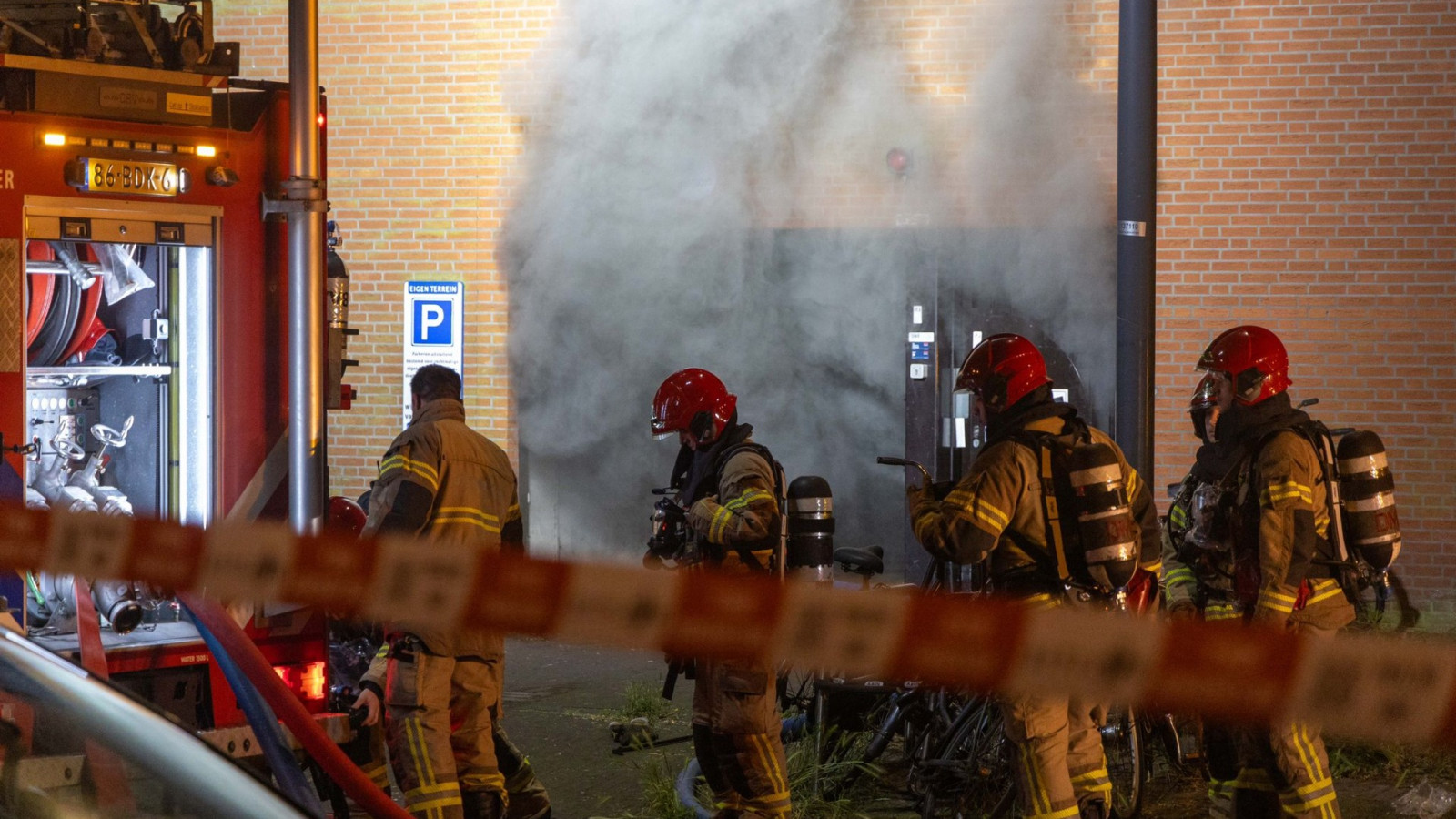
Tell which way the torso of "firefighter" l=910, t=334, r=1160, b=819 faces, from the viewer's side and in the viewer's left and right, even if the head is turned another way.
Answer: facing away from the viewer and to the left of the viewer

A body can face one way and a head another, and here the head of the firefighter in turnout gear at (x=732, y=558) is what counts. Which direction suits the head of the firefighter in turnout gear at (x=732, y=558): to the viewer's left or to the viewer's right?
to the viewer's left

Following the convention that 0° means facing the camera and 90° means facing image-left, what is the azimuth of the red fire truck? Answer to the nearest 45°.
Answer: approximately 180°

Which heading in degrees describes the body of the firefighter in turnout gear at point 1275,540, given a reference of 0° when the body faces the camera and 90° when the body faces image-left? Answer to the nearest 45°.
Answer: approximately 90°

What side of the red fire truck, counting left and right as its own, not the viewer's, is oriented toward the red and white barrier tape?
back

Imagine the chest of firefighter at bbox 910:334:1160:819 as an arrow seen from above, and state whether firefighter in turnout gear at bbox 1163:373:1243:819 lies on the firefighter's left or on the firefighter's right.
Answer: on the firefighter's right

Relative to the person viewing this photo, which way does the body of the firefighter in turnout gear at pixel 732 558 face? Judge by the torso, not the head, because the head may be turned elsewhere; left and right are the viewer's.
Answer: facing to the left of the viewer

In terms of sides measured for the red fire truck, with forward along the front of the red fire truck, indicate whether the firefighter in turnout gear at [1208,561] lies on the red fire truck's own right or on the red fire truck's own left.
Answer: on the red fire truck's own right

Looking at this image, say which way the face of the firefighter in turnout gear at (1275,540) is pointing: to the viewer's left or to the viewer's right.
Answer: to the viewer's left

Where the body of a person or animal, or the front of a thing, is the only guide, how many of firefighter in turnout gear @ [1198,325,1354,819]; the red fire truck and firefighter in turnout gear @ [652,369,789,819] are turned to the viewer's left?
2

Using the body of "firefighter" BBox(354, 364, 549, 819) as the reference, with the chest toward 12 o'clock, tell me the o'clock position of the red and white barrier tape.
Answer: The red and white barrier tape is roughly at 7 o'clock from the firefighter.

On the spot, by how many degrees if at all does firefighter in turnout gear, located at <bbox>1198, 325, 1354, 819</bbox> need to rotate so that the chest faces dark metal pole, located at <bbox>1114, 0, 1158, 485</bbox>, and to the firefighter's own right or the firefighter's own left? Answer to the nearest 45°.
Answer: approximately 90° to the firefighter's own right

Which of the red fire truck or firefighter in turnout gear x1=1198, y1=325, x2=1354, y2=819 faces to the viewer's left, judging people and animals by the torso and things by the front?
the firefighter in turnout gear
